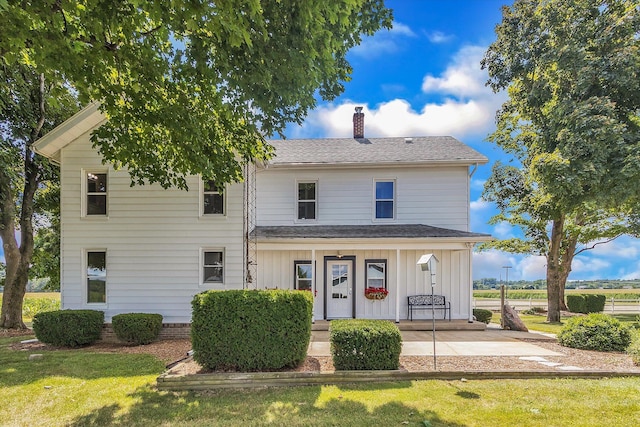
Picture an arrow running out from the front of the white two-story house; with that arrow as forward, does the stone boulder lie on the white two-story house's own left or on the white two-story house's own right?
on the white two-story house's own left

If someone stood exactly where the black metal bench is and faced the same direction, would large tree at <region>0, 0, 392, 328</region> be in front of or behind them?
in front

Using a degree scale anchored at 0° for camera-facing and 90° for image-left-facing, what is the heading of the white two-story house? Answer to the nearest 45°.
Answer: approximately 0°

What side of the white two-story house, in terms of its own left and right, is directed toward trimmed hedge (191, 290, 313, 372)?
front

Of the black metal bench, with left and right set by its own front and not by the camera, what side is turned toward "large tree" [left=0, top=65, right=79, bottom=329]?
right

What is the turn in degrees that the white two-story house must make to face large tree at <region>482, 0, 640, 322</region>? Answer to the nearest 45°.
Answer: approximately 90° to its left
